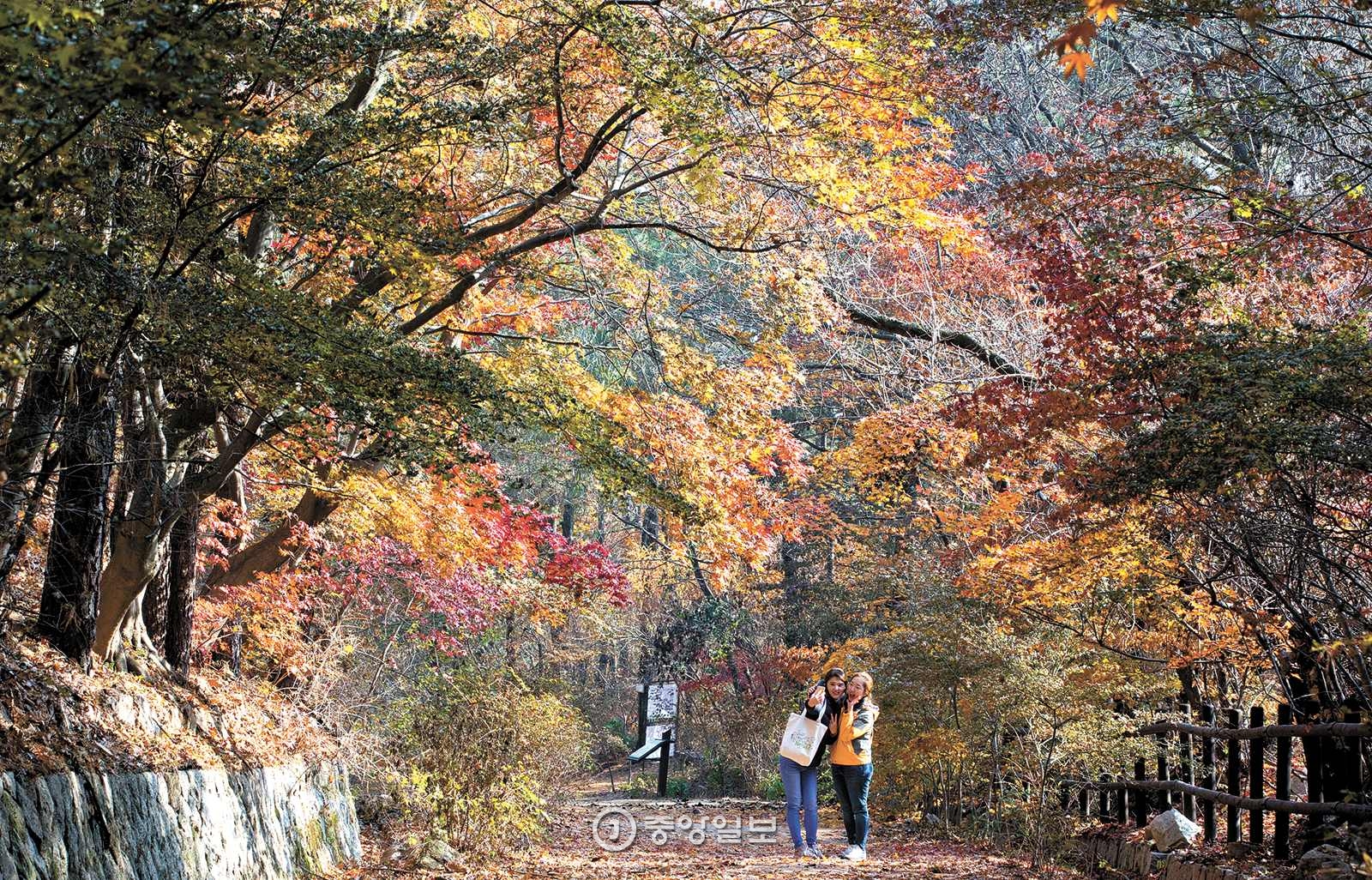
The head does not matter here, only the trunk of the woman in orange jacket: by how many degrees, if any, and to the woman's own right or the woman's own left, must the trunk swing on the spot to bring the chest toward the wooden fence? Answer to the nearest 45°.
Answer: approximately 135° to the woman's own left

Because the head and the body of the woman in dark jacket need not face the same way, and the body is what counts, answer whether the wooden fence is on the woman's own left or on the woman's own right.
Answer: on the woman's own left

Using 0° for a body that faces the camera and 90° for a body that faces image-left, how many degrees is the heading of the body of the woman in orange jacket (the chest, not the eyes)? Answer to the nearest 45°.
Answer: approximately 45°

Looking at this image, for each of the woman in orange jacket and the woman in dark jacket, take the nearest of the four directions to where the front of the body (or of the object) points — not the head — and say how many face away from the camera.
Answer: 0

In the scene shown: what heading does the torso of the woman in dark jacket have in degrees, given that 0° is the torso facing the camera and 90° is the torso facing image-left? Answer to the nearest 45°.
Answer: approximately 0°

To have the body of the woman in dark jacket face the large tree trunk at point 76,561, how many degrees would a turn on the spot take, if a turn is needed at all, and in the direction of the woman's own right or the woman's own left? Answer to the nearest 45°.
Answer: approximately 90° to the woman's own right
